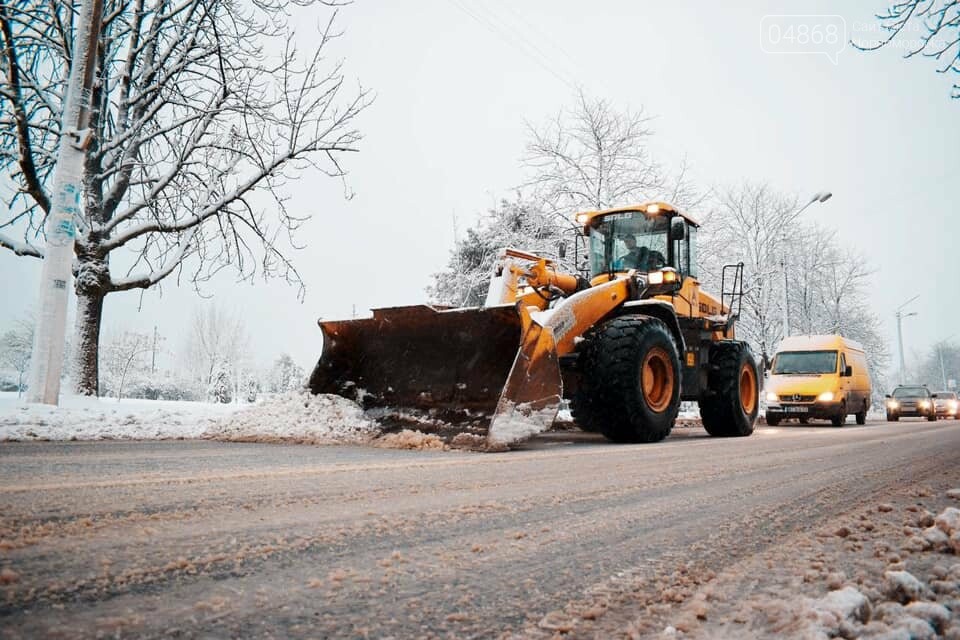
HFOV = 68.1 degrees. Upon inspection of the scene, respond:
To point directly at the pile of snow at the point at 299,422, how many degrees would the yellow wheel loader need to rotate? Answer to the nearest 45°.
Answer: approximately 45° to its right

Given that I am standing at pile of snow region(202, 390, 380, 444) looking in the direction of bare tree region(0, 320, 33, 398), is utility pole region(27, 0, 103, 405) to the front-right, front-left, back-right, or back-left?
front-left

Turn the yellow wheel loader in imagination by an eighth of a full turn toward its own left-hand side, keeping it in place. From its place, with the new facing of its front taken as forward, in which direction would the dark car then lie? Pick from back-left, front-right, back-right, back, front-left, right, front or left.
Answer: back-left

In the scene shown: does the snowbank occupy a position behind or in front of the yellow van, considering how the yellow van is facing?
in front

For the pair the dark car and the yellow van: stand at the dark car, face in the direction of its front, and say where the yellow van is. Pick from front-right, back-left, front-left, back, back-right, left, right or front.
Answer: front

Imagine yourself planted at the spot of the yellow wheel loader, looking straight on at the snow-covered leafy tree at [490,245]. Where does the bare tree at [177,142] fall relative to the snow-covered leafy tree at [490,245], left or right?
left

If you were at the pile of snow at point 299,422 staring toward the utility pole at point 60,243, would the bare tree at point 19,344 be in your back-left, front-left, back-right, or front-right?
front-right

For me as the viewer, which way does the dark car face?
facing the viewer

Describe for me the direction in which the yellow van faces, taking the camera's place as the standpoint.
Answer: facing the viewer and to the left of the viewer

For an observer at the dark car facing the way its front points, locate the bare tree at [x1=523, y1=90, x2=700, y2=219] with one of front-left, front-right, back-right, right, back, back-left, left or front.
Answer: front-right

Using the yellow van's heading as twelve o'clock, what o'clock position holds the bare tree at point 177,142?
The bare tree is roughly at 12 o'clock from the yellow van.

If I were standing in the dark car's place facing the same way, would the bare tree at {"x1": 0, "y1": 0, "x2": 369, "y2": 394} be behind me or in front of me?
in front
